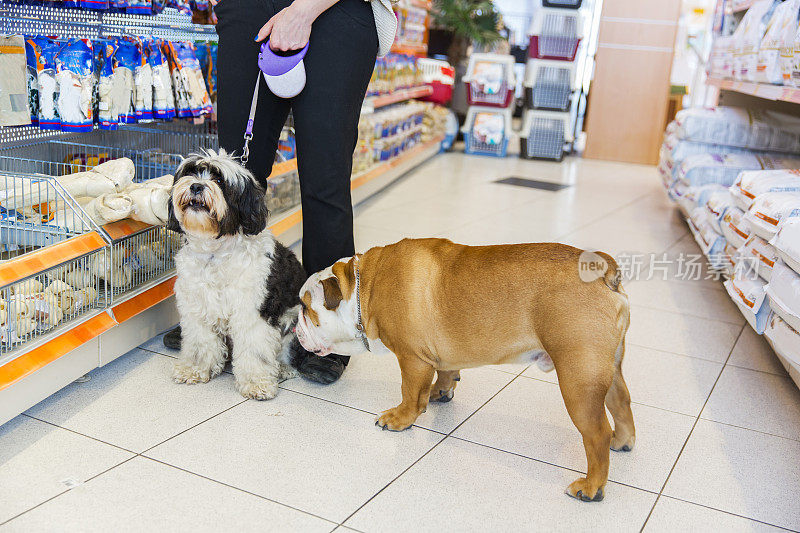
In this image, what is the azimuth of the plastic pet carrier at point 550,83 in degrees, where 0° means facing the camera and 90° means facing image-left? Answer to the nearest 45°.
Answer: approximately 0°

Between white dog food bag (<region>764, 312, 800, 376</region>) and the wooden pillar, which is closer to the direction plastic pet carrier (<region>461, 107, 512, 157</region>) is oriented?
the white dog food bag

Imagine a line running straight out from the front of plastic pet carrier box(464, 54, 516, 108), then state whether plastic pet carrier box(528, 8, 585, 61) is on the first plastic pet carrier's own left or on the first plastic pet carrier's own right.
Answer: on the first plastic pet carrier's own left

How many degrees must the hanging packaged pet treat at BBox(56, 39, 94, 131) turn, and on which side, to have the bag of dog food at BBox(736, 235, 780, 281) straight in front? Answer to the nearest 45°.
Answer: approximately 45° to its left
